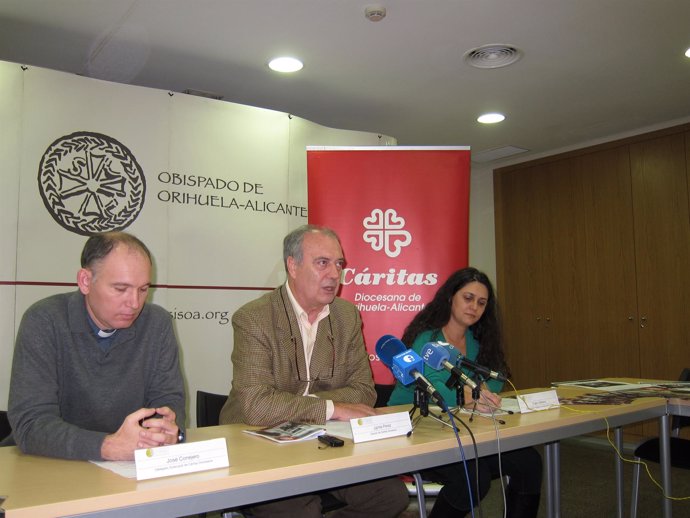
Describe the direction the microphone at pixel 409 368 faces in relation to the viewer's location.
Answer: facing away from the viewer and to the left of the viewer

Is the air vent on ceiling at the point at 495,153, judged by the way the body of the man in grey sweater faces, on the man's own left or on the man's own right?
on the man's own left

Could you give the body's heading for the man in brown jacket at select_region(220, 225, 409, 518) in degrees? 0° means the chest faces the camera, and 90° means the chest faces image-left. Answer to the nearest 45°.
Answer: approximately 315°

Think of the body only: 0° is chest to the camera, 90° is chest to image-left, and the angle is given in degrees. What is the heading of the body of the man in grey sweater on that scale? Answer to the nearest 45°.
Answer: approximately 315°

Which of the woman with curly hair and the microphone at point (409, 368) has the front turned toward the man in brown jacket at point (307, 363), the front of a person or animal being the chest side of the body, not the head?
the microphone
